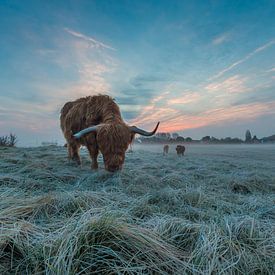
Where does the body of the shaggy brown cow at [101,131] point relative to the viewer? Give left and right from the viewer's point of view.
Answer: facing the viewer and to the right of the viewer
